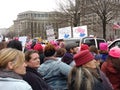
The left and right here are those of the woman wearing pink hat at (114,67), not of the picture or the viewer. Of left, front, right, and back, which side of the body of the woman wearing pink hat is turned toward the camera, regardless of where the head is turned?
back

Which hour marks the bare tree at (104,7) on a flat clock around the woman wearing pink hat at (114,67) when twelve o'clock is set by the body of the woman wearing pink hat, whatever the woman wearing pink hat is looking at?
The bare tree is roughly at 12 o'clock from the woman wearing pink hat.

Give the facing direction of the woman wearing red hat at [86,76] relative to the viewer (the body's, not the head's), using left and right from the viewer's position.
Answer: facing away from the viewer and to the right of the viewer

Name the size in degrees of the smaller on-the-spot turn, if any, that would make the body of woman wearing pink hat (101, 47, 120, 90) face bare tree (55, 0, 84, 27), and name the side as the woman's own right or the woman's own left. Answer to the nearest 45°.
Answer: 0° — they already face it

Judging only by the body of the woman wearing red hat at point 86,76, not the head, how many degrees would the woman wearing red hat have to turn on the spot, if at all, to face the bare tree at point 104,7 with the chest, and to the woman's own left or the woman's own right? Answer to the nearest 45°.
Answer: approximately 45° to the woman's own left

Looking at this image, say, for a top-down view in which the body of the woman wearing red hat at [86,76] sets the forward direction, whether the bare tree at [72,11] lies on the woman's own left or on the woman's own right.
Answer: on the woman's own left
